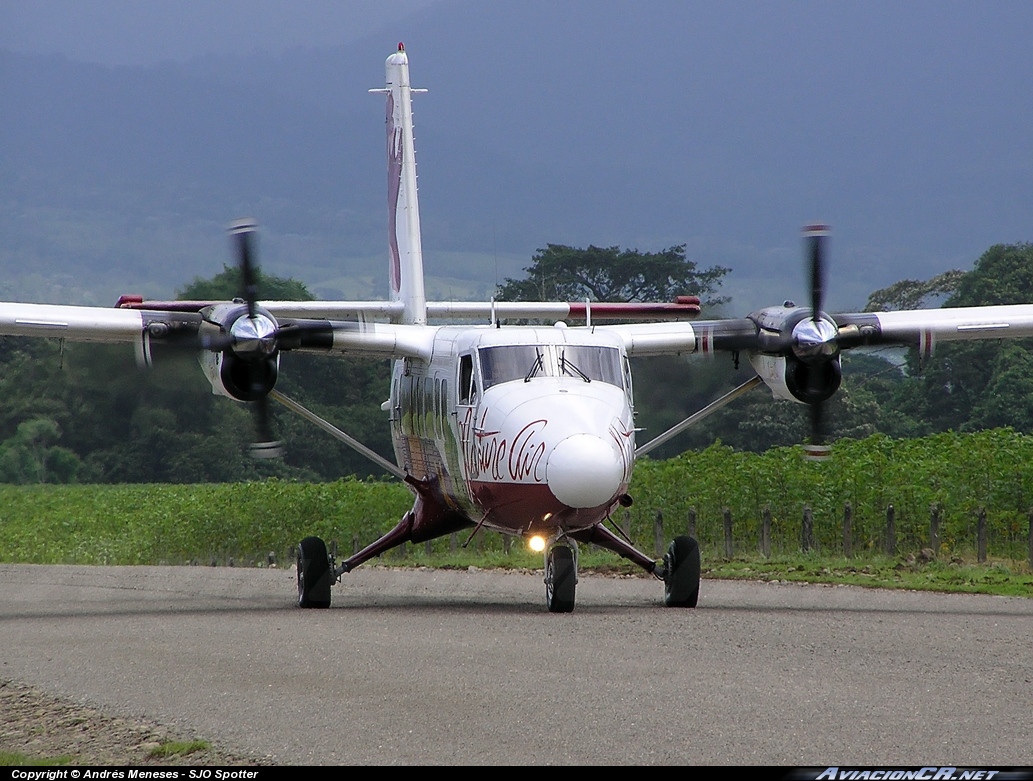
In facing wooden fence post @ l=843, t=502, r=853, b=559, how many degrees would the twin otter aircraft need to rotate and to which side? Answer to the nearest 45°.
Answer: approximately 135° to its left

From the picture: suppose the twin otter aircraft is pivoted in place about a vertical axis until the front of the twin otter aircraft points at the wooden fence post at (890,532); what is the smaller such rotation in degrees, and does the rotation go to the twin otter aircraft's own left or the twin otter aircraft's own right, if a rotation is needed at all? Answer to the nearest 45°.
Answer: approximately 135° to the twin otter aircraft's own left

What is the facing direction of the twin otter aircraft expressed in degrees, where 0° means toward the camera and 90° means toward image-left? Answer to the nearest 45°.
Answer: approximately 0°

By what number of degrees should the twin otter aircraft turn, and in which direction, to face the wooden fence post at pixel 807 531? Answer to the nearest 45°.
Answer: approximately 135° to its left

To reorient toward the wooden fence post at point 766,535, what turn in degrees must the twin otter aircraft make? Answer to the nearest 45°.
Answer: approximately 135° to its left

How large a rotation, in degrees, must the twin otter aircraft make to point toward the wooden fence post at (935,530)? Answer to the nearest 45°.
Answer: approximately 135° to its left
